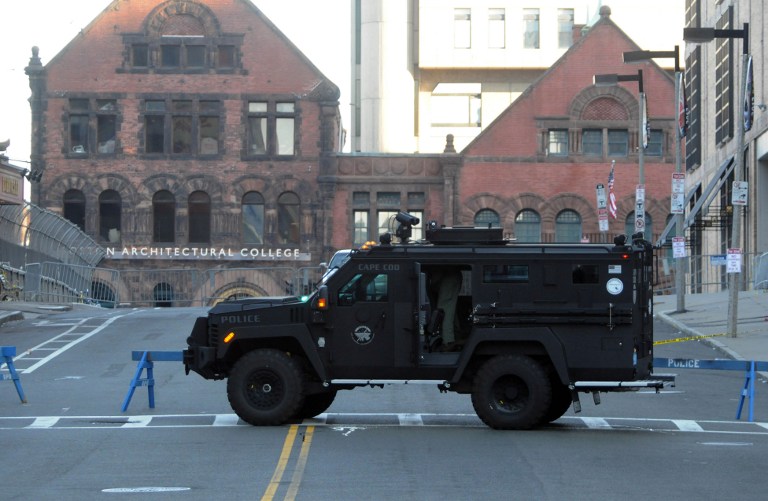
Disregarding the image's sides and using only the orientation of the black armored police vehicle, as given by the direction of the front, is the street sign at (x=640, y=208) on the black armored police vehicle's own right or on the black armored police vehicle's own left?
on the black armored police vehicle's own right

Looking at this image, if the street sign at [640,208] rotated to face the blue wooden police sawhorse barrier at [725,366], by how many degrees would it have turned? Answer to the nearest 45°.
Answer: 0° — it already faces it

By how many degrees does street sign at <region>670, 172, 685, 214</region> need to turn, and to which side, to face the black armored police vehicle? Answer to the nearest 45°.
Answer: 0° — it already faces it

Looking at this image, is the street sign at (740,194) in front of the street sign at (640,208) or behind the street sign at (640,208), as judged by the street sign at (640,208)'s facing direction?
in front

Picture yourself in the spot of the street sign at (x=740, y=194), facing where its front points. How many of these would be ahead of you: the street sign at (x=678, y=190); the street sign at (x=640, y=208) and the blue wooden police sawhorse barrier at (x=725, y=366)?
1

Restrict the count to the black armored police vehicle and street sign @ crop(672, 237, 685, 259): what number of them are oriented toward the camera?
1

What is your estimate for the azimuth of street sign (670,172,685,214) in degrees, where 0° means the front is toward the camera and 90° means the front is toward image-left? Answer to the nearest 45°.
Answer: approximately 0°

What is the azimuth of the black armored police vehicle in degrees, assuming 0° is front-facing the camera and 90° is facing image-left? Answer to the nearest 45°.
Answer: approximately 90°

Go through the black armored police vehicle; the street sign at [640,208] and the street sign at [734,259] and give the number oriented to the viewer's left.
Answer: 1

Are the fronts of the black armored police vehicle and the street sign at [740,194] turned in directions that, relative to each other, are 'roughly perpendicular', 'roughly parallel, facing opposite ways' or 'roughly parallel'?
roughly perpendicular
